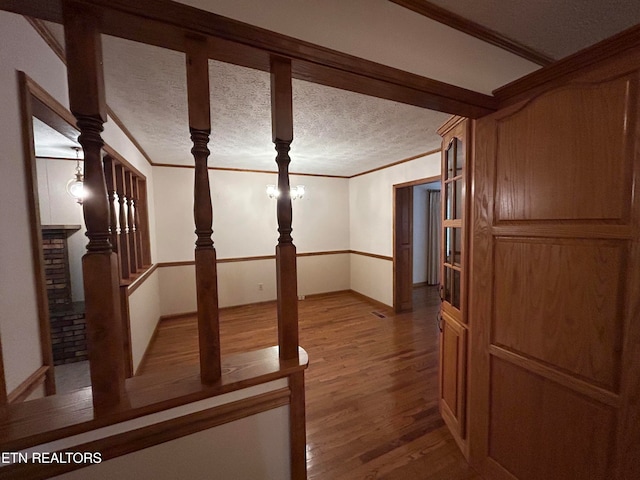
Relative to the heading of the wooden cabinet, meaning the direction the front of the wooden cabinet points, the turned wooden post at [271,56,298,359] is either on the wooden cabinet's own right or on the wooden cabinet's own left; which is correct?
on the wooden cabinet's own left

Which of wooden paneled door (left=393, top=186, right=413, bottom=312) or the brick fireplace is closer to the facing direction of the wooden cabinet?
the brick fireplace

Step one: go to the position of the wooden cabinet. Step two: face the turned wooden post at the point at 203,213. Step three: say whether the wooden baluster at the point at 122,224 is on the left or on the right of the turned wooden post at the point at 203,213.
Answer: right

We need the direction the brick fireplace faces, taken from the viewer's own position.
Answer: facing to the right of the viewer

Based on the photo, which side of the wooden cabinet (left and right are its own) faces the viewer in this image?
left

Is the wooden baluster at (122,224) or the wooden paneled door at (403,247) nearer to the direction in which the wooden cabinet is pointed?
the wooden baluster

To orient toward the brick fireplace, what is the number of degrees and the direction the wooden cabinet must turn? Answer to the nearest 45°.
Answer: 0° — it already faces it

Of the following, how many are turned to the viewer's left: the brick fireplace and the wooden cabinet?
1
